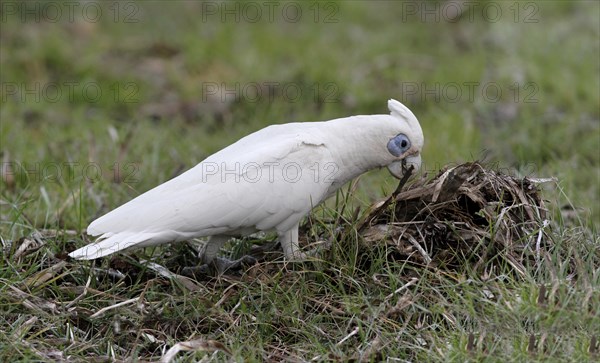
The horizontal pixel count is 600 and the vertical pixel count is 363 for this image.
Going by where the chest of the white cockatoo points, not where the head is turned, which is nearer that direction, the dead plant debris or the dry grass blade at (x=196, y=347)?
the dead plant debris

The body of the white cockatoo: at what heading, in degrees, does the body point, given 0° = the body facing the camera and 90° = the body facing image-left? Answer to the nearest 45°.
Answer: approximately 270°

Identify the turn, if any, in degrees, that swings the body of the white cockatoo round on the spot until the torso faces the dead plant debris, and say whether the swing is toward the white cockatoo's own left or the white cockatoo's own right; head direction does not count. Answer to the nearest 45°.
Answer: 0° — it already faces it

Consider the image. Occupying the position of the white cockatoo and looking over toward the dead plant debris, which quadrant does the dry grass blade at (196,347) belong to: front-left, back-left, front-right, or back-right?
back-right

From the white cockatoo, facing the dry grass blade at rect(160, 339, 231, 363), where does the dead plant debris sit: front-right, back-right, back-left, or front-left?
back-left

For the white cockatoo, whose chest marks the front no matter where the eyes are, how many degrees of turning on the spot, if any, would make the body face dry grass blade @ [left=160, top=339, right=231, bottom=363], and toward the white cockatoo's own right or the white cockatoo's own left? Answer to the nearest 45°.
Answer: approximately 135° to the white cockatoo's own right
